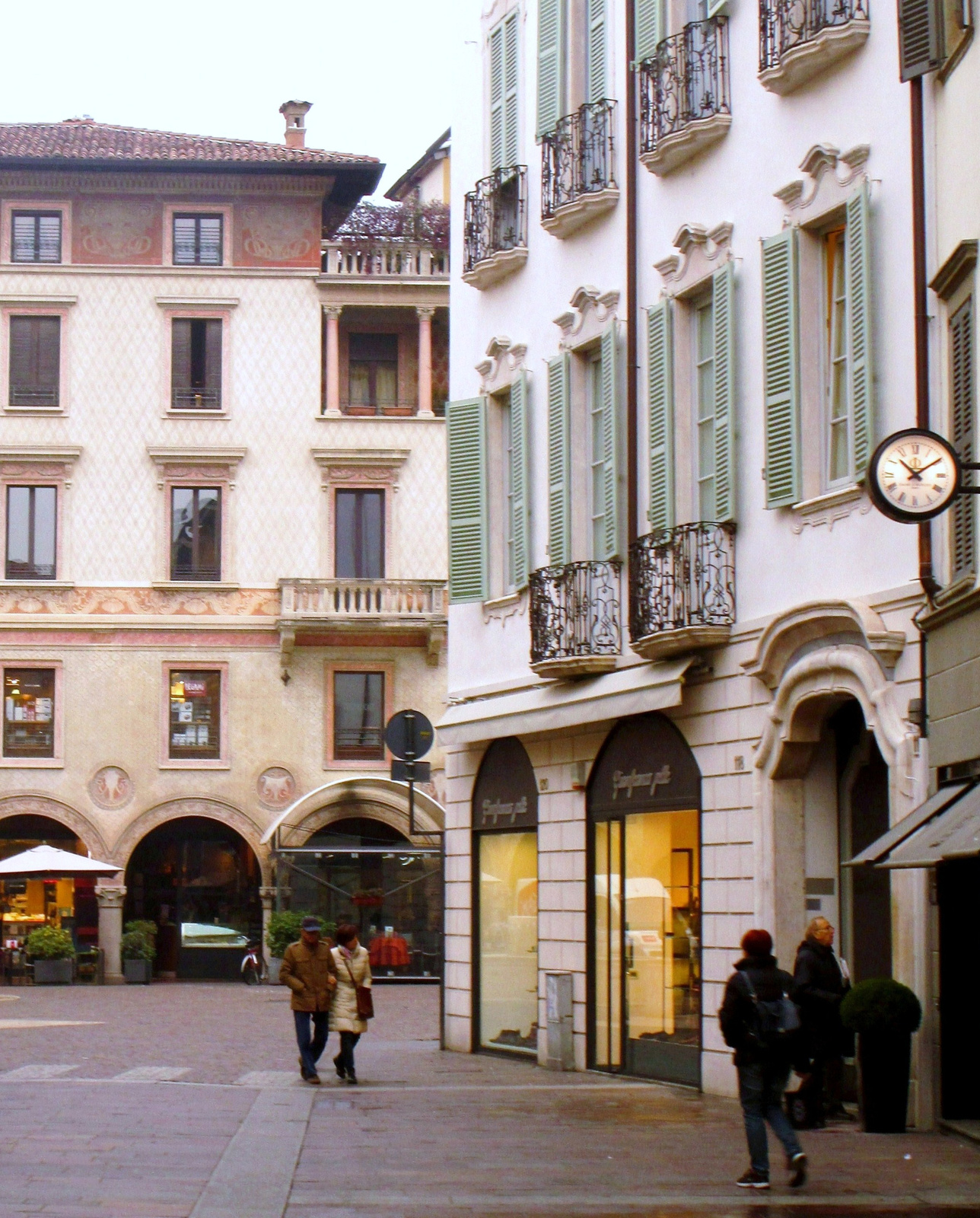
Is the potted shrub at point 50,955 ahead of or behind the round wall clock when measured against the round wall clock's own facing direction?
behind

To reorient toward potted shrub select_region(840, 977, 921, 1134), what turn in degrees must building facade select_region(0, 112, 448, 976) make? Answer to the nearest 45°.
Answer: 0° — it already faces it

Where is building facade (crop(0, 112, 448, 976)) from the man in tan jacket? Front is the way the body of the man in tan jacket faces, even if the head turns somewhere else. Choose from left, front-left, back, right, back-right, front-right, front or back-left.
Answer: back

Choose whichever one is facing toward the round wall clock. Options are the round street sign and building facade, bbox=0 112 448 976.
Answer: the building facade

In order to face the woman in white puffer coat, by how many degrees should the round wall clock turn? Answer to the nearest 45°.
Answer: approximately 135° to its right

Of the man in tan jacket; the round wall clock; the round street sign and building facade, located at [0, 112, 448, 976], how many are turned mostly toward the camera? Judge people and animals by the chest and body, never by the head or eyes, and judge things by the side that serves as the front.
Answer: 3

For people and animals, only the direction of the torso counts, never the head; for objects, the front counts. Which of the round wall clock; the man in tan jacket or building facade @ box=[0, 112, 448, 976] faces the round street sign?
the building facade

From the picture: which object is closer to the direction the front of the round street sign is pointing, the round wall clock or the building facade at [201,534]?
the building facade

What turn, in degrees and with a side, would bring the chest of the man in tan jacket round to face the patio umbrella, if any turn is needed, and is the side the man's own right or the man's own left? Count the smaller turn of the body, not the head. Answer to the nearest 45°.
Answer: approximately 180°

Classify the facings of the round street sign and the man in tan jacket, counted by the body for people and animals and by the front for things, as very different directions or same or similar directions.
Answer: very different directions

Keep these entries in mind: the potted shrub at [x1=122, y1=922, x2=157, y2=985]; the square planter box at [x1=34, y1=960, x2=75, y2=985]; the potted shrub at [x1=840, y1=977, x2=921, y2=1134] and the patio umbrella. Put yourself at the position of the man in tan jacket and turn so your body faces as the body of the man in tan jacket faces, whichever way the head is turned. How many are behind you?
3
